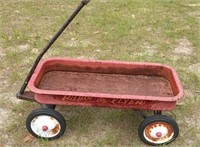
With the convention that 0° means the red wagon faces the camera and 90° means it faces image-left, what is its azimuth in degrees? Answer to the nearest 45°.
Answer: approximately 90°
